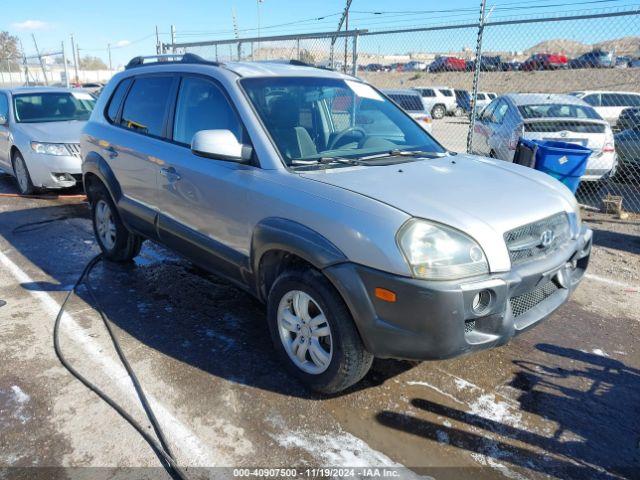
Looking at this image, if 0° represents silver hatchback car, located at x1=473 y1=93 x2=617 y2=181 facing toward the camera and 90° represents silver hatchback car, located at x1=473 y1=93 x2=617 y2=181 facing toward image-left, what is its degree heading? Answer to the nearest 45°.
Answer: approximately 135°

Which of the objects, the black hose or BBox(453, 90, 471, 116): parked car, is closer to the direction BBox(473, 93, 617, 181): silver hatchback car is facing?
the parked car

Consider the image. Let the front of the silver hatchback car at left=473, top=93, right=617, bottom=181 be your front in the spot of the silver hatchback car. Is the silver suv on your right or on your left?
on your left

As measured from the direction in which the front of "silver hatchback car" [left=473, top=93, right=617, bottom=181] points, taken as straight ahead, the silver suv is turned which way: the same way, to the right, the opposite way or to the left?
the opposite way

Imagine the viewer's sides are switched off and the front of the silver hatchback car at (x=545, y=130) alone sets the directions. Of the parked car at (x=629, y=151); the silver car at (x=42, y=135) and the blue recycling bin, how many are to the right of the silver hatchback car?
1

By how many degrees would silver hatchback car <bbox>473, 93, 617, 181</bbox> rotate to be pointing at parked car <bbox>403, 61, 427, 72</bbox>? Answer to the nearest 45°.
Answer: approximately 45° to its right
